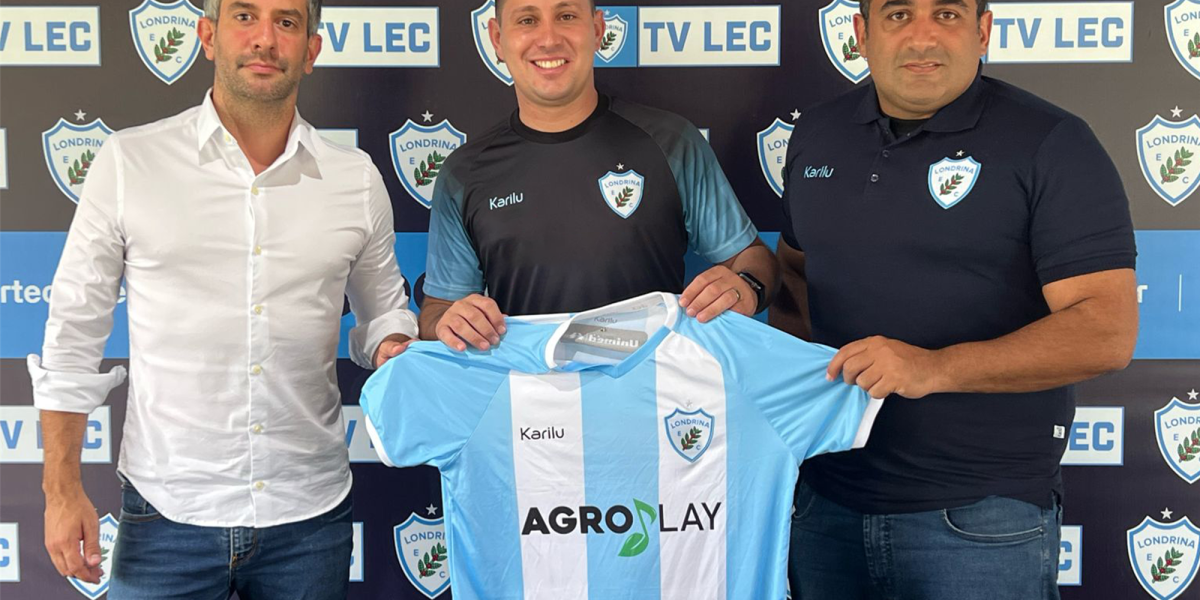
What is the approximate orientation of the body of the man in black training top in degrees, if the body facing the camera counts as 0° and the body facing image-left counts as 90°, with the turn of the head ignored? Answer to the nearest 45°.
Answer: approximately 0°

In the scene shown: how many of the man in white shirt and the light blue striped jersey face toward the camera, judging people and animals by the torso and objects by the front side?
2

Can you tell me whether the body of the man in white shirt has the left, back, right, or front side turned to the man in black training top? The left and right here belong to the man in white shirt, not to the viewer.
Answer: left

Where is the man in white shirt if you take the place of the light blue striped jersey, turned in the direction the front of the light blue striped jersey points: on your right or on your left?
on your right

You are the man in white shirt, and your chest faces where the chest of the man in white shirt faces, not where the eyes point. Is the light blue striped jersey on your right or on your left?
on your left

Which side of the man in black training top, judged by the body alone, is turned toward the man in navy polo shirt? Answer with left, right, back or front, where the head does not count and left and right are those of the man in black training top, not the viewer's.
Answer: left

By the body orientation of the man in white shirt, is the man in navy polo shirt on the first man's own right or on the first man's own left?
on the first man's own left
